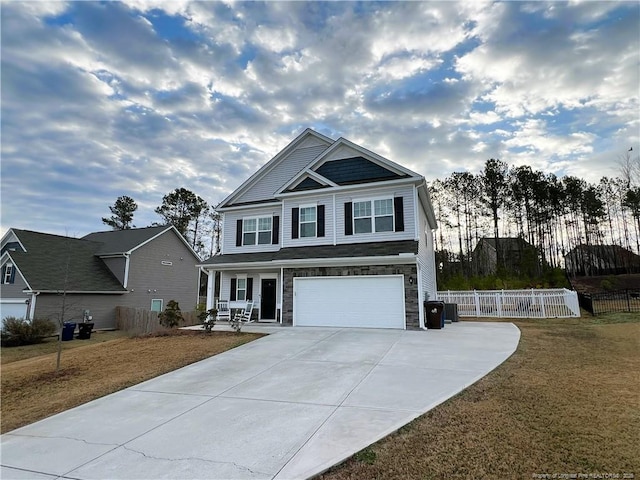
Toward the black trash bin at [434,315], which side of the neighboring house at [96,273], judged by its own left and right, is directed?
left

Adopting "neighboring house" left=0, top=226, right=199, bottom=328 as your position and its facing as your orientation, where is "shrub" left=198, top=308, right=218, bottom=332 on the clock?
The shrub is roughly at 10 o'clock from the neighboring house.

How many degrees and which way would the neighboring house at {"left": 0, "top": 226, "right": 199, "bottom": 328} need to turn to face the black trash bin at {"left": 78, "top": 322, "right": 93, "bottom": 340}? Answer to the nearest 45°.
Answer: approximately 45° to its left

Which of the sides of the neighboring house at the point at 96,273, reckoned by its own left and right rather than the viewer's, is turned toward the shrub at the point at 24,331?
front

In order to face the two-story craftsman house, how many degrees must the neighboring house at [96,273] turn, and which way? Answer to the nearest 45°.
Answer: approximately 90° to its left

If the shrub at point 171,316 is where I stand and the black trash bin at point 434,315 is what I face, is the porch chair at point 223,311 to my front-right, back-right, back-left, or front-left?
front-left

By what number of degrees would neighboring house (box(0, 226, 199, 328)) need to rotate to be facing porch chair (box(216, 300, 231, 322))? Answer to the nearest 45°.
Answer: approximately 90° to its left

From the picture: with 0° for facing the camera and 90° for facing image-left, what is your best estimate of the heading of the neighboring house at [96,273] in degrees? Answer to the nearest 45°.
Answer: approximately 45°

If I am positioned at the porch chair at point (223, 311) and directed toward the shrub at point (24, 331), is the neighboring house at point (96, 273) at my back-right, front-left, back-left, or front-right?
front-right

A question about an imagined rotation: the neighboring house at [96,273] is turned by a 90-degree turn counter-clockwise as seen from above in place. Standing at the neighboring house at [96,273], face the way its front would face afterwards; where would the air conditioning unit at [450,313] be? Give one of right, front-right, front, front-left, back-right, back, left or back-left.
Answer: front

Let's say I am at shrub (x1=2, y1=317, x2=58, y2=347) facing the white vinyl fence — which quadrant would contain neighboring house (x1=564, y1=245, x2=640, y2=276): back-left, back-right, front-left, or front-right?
front-left

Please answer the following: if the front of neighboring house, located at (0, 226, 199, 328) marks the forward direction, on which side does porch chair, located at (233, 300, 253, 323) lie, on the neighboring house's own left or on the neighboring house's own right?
on the neighboring house's own left

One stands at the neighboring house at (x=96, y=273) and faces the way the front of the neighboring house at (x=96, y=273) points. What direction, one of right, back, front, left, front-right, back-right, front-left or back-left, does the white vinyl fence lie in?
left

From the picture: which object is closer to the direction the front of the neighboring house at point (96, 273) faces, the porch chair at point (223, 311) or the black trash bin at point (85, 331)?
the black trash bin
